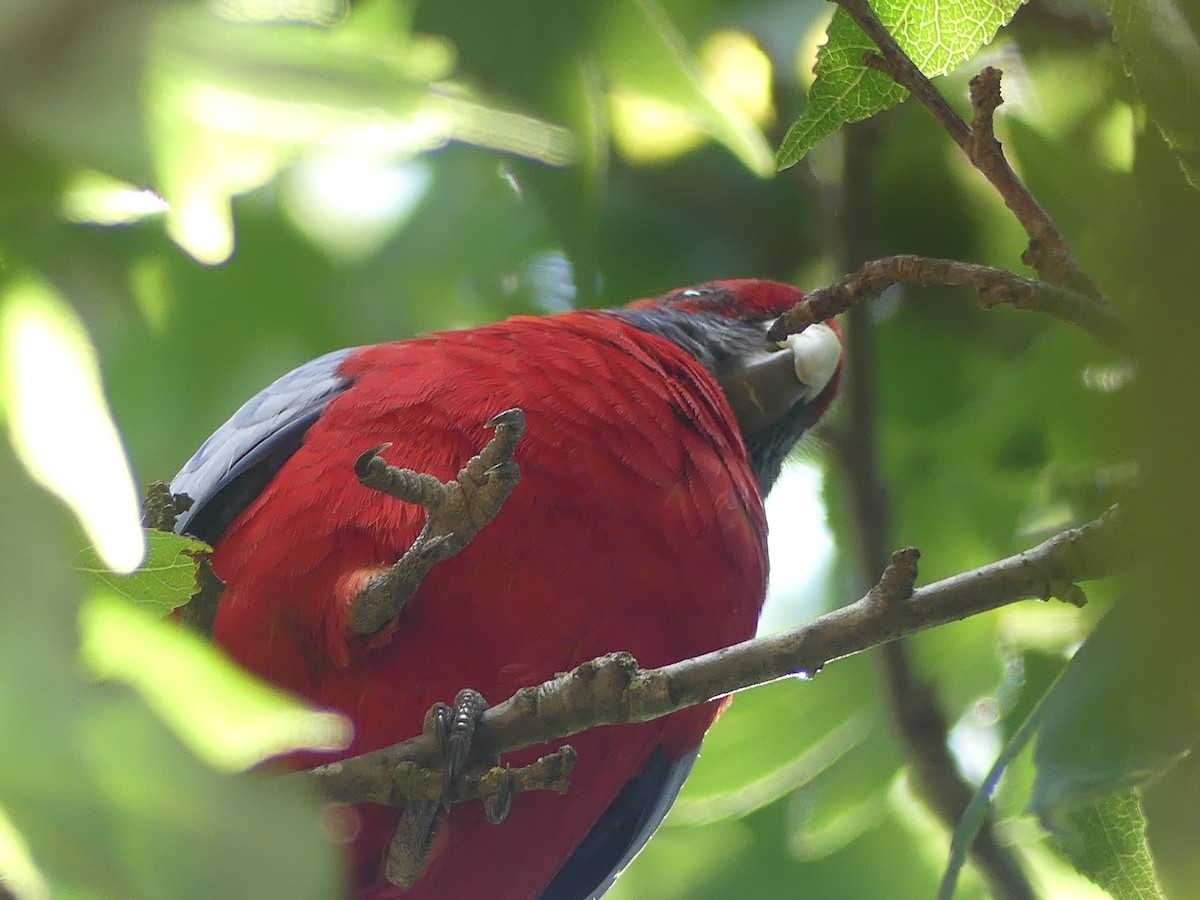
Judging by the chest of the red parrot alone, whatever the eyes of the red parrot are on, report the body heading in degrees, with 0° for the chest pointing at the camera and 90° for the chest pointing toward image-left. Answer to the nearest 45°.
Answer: approximately 315°

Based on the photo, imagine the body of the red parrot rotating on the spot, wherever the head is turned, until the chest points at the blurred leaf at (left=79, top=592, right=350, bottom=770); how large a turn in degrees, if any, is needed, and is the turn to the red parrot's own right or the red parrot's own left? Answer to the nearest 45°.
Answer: approximately 45° to the red parrot's own right

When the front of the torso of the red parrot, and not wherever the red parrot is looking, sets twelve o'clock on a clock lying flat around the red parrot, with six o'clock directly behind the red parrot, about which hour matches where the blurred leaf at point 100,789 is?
The blurred leaf is roughly at 2 o'clock from the red parrot.

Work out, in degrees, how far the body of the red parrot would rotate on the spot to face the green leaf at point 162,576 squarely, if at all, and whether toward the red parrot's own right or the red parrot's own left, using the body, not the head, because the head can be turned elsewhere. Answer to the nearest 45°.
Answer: approximately 45° to the red parrot's own right
